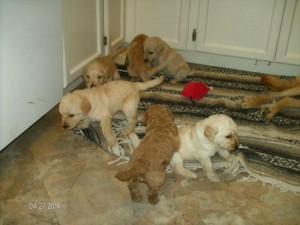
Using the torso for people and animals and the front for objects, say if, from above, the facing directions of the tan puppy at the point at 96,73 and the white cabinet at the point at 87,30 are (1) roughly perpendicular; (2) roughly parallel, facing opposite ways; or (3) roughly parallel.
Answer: roughly perpendicular

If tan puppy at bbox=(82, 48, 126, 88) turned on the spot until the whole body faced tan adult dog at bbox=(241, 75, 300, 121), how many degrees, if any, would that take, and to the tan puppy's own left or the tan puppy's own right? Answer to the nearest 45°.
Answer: approximately 135° to the tan puppy's own left

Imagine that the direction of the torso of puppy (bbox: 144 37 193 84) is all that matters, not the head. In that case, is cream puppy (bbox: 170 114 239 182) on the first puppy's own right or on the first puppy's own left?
on the first puppy's own left

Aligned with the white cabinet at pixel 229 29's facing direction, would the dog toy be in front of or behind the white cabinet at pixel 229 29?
in front

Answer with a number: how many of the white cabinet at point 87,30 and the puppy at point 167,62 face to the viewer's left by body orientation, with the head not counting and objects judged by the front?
1

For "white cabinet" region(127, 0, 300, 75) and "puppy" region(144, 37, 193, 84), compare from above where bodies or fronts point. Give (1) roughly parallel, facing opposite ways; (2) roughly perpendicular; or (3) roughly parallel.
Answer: roughly perpendicular

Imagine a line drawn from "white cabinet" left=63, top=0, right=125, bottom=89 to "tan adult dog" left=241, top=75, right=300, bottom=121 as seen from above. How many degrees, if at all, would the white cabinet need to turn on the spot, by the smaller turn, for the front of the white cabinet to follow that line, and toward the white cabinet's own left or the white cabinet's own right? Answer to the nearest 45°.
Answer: approximately 45° to the white cabinet's own left

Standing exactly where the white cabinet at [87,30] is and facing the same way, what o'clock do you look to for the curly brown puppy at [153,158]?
The curly brown puppy is roughly at 1 o'clock from the white cabinet.

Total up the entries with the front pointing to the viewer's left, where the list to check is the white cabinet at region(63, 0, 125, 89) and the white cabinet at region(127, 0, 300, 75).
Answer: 0

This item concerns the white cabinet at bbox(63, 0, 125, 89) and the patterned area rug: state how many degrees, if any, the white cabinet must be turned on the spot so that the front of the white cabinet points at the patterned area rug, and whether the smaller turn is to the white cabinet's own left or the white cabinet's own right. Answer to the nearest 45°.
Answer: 0° — it already faces it

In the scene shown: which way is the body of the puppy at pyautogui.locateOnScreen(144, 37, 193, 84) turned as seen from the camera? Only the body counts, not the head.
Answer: to the viewer's left

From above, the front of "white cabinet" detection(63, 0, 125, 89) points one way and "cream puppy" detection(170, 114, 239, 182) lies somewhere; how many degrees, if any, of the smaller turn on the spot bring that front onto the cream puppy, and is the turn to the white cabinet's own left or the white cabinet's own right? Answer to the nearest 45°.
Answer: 0° — it already faces it

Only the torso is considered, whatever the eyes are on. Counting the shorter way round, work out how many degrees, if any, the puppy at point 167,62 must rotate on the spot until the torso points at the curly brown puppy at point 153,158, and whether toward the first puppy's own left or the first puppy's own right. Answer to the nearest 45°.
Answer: approximately 90° to the first puppy's own left

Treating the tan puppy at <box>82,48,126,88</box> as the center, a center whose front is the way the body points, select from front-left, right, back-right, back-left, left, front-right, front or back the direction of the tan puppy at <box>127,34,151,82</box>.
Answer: back
